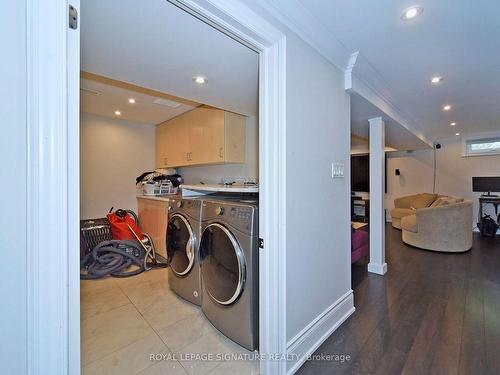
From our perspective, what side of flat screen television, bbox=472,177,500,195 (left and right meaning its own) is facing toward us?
front

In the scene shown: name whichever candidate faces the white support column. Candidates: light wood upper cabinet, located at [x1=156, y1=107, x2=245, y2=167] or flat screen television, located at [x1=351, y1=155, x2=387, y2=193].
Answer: the flat screen television

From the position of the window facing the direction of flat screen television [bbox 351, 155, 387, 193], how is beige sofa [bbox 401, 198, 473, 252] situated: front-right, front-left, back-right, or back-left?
front-left

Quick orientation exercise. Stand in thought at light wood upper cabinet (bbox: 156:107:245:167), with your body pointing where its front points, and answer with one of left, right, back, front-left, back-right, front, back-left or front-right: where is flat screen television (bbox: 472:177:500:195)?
back-left

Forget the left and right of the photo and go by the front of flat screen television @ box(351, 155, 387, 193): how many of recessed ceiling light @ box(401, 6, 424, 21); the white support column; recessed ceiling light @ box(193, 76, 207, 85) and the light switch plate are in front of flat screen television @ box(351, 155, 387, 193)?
4

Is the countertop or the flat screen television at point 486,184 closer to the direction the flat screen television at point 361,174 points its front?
the countertop

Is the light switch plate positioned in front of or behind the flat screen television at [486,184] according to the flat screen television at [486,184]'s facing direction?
in front

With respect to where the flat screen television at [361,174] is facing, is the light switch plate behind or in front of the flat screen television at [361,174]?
in front

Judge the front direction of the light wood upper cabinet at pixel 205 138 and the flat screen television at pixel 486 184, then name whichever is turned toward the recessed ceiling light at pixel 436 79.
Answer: the flat screen television

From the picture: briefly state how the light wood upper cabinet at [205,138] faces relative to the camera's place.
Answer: facing the viewer and to the left of the viewer

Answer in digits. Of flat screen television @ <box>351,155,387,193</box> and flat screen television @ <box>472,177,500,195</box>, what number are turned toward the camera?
2

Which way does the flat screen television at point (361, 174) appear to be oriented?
toward the camera
